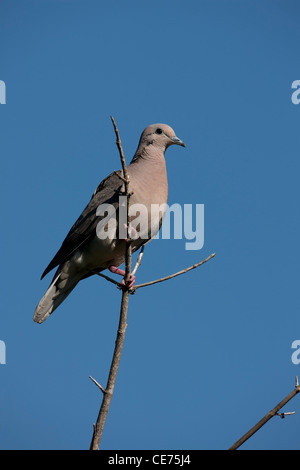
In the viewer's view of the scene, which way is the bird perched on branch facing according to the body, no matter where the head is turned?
to the viewer's right
